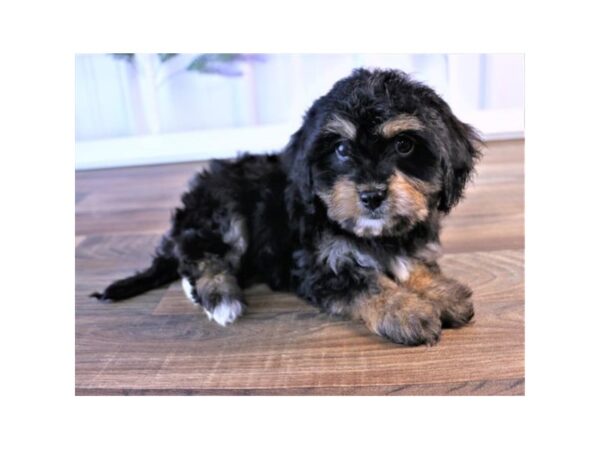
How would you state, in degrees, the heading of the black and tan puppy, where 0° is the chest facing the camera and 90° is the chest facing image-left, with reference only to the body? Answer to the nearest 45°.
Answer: approximately 315°

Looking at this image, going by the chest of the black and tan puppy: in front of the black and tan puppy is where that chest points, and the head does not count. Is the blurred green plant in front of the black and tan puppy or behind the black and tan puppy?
behind
